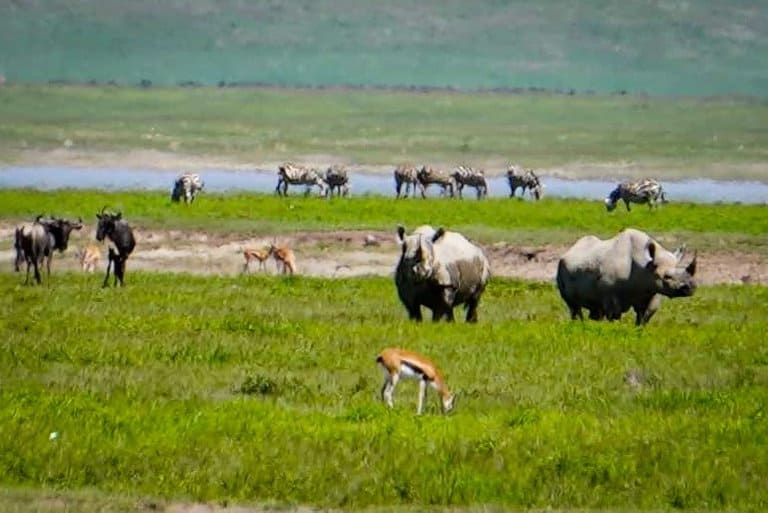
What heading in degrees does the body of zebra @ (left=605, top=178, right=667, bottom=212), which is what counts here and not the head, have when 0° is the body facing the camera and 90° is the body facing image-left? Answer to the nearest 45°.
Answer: approximately 90°

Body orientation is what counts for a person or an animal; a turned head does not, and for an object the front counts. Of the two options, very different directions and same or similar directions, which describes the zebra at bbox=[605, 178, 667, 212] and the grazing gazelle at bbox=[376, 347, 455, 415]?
very different directions

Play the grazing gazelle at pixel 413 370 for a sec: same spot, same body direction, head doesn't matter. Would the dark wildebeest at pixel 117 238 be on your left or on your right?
on your left

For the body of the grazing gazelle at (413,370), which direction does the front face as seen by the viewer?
to the viewer's right

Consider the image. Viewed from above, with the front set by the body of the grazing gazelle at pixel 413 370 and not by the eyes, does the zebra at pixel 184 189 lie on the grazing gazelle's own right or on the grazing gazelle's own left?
on the grazing gazelle's own left
